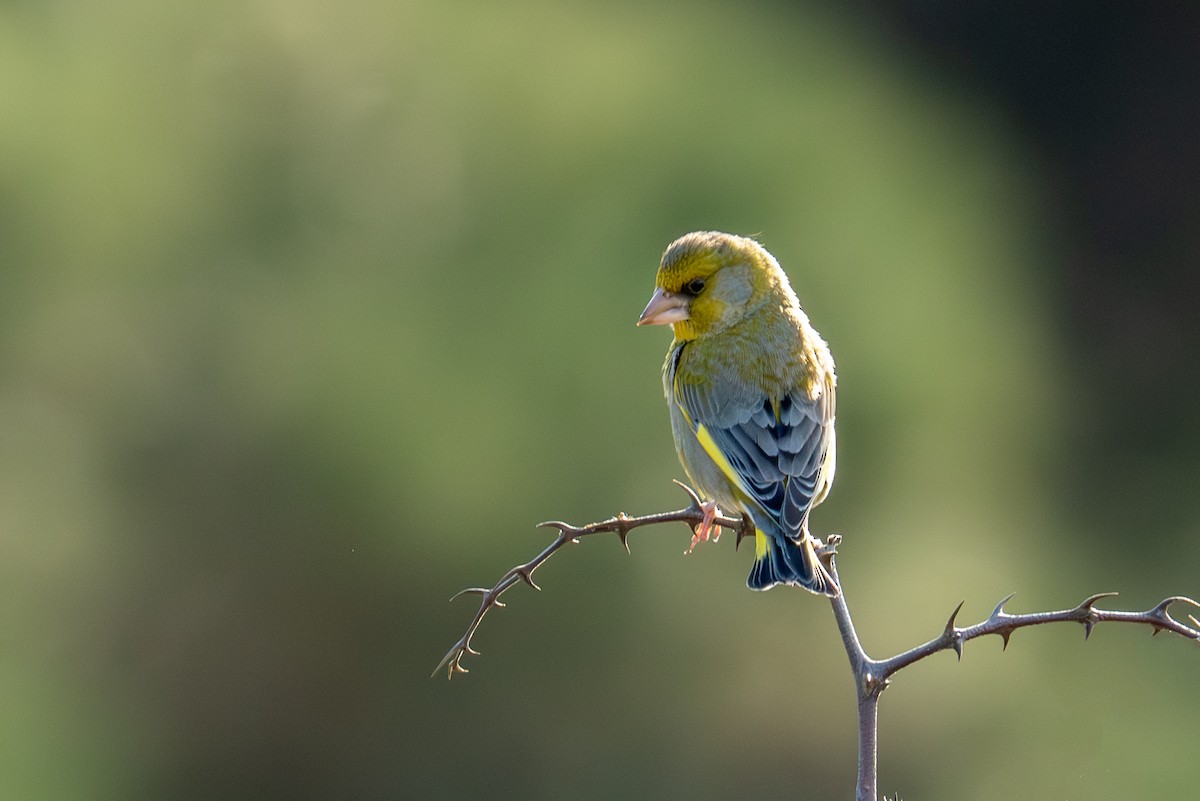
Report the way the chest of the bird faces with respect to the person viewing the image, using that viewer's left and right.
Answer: facing away from the viewer and to the left of the viewer
